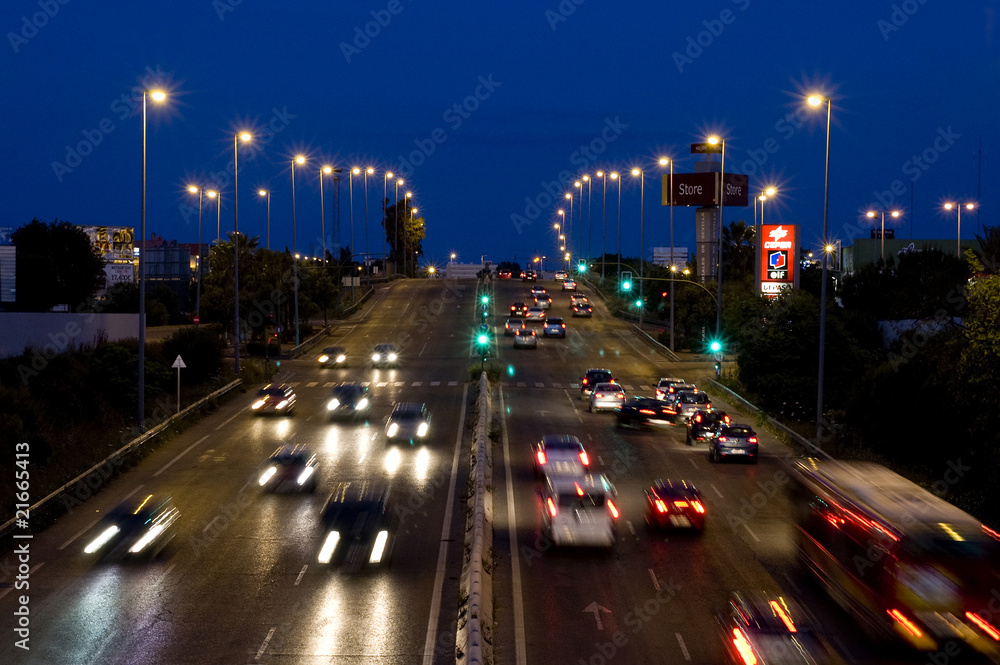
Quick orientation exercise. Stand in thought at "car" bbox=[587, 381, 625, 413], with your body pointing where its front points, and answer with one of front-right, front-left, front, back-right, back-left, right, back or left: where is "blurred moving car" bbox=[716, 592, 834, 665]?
back

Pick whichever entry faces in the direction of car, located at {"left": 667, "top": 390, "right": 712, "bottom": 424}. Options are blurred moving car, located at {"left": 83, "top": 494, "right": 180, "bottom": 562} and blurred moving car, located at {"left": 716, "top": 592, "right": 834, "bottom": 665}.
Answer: blurred moving car, located at {"left": 716, "top": 592, "right": 834, "bottom": 665}

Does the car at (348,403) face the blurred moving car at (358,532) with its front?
yes

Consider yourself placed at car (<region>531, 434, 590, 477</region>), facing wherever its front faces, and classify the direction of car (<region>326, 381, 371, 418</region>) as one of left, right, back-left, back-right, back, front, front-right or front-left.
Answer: front-left

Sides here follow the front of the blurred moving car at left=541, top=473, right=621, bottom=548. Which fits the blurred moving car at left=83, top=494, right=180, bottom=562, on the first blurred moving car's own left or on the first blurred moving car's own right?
on the first blurred moving car's own left

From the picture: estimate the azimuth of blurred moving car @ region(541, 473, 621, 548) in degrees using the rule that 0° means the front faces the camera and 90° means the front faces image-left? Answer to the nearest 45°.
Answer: approximately 180°

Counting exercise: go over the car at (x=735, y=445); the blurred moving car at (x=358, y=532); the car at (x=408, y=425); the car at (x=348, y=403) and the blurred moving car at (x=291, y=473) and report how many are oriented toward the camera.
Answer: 4

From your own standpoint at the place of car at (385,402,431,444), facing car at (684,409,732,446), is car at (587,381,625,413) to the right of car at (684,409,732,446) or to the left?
left

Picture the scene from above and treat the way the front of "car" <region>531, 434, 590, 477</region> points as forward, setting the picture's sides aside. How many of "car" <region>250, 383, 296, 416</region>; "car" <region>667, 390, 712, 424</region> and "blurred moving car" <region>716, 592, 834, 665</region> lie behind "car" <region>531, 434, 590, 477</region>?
1

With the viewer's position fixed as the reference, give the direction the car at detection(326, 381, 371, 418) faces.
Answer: facing the viewer

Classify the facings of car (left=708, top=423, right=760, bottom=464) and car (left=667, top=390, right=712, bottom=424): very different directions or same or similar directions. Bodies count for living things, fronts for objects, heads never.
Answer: same or similar directions

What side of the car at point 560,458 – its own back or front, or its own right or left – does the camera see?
back

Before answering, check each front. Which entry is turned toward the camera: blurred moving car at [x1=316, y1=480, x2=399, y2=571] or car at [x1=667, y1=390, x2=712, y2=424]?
the blurred moving car

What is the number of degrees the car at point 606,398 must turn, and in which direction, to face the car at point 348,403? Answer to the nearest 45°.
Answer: approximately 90° to its left

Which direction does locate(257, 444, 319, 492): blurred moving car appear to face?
toward the camera

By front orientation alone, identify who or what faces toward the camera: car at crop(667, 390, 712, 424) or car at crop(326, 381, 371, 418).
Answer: car at crop(326, 381, 371, 418)

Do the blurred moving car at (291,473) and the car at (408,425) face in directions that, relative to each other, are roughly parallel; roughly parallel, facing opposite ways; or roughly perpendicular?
roughly parallel

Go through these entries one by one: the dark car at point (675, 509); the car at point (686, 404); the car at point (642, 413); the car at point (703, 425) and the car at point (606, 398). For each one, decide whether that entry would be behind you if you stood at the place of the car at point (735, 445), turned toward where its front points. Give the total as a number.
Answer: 1

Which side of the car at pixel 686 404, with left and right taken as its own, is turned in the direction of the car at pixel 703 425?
back

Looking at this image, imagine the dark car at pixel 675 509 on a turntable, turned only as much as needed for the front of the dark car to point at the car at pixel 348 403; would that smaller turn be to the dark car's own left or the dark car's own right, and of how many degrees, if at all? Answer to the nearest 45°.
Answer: approximately 45° to the dark car's own left

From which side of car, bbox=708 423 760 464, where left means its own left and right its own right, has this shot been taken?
back
